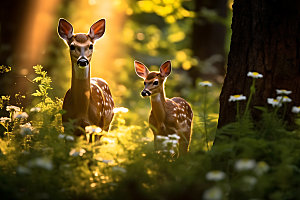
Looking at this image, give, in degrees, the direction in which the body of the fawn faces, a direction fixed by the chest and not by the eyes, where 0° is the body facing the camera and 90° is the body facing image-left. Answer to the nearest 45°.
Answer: approximately 45°

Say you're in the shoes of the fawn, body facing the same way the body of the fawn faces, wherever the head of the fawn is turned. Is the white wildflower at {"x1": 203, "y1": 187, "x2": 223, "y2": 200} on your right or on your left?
on your left

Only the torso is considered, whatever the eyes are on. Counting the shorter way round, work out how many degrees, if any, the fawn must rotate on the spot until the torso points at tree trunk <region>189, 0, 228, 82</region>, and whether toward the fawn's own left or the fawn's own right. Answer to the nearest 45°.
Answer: approximately 135° to the fawn's own right

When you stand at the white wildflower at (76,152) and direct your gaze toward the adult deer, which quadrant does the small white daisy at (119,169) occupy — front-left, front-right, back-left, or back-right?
back-right

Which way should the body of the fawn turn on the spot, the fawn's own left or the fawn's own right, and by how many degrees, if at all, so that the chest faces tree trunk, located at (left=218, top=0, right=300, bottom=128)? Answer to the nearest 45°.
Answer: approximately 90° to the fawn's own left

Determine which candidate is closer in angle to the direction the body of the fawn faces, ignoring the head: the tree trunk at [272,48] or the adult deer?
the adult deer

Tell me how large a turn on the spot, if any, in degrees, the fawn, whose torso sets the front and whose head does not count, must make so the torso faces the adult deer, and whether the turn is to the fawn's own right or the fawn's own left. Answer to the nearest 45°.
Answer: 0° — it already faces it

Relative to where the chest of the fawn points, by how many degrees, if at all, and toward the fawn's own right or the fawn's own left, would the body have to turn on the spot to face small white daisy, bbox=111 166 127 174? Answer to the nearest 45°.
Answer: approximately 45° to the fawn's own left
